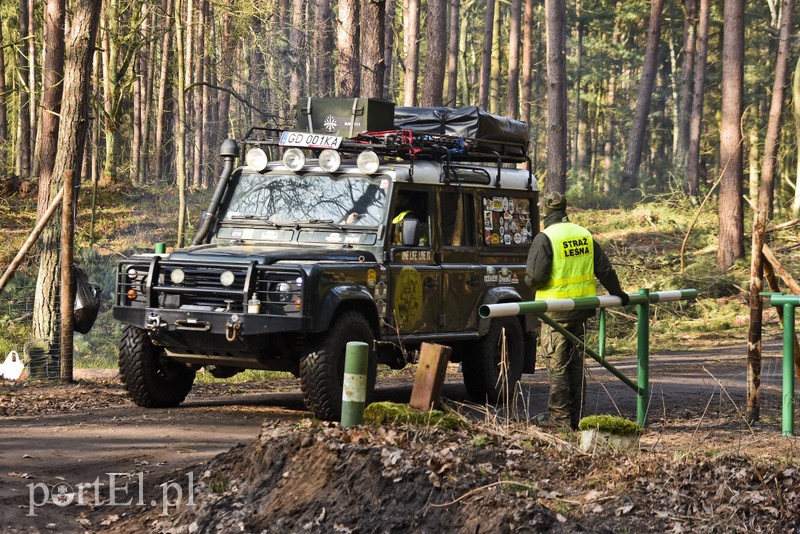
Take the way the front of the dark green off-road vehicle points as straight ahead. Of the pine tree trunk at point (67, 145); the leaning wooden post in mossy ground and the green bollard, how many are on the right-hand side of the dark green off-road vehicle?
1

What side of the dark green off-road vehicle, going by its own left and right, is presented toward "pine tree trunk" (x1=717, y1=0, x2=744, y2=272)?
back

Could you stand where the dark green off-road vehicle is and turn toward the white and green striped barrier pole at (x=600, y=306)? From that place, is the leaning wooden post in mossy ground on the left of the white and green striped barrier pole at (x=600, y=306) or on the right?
right

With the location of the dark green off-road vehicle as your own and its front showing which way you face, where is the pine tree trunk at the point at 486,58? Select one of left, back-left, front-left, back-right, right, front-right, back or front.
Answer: back-right

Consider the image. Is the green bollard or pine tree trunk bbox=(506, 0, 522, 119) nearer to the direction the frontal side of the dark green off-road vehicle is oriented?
the green bollard

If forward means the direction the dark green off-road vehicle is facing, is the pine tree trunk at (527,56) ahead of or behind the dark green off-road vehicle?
behind

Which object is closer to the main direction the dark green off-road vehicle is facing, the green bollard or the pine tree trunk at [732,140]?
the green bollard

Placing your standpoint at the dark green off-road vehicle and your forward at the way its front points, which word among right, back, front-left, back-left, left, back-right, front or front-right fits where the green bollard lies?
front-left

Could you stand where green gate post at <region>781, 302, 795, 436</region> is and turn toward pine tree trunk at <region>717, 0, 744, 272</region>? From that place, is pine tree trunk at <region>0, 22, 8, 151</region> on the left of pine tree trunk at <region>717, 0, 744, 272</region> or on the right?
left

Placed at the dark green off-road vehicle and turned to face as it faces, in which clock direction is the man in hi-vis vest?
The man in hi-vis vest is roughly at 9 o'clock from the dark green off-road vehicle.

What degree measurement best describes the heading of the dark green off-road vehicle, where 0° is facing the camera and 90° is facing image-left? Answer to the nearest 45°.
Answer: approximately 45°
